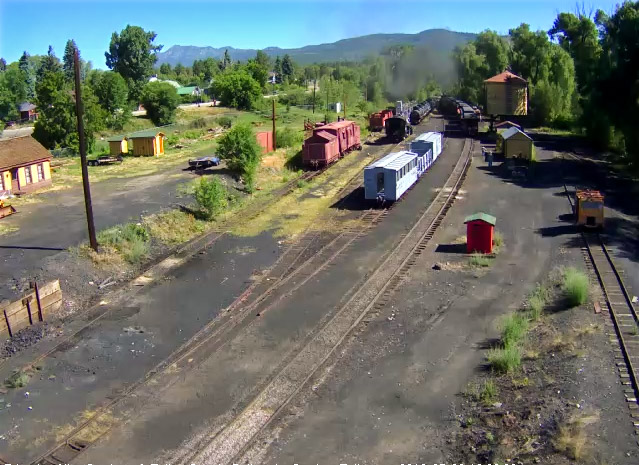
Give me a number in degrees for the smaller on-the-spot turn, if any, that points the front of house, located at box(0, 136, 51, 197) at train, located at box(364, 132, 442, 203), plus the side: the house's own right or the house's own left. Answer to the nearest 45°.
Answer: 0° — it already faces it

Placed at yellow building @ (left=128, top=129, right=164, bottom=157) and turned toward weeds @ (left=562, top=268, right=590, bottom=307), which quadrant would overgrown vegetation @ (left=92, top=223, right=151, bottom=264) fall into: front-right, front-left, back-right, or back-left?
front-right

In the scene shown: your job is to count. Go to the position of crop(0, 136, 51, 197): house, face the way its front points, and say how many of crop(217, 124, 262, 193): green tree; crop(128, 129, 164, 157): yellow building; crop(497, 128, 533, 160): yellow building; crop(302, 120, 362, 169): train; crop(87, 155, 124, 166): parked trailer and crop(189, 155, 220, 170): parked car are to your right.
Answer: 0

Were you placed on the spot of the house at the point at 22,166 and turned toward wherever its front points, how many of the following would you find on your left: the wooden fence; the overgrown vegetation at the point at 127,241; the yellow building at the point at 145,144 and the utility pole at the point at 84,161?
1

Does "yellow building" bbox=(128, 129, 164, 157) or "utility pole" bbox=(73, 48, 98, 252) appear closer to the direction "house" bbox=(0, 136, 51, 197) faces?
the utility pole

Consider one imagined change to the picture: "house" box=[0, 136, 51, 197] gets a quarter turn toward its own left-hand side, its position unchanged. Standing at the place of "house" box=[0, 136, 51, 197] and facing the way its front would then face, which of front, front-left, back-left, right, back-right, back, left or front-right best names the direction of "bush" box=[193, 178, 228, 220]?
right

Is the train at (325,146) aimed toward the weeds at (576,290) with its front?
no

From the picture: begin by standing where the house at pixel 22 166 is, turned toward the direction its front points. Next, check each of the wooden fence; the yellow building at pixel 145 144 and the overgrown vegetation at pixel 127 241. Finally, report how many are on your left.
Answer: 1

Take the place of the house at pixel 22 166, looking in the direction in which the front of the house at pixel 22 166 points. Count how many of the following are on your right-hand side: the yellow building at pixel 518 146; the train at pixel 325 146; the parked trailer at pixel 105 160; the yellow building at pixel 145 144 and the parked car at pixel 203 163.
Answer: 0

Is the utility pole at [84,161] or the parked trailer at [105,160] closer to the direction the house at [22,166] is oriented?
the utility pole

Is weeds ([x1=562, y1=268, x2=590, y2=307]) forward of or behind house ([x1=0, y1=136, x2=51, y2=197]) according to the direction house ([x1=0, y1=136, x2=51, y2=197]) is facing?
forward

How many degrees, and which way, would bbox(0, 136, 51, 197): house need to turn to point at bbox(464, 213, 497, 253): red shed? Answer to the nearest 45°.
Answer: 0° — it already faces it

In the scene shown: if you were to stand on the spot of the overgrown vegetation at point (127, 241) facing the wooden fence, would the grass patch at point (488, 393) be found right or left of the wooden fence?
left
